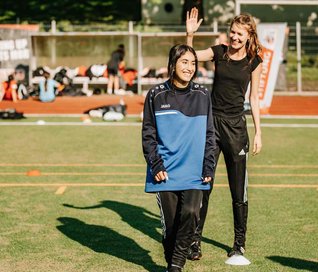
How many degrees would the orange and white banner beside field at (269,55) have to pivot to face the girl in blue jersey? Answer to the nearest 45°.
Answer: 0° — it already faces them

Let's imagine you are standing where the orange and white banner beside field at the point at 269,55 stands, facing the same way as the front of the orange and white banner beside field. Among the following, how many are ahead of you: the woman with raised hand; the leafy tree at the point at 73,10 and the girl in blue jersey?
2

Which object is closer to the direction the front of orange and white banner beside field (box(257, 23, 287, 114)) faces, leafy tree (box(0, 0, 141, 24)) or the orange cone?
the orange cone

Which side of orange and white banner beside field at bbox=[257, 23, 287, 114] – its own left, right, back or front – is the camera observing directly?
front

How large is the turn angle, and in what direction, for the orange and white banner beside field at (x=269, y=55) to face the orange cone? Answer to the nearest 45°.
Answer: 0° — it already faces it

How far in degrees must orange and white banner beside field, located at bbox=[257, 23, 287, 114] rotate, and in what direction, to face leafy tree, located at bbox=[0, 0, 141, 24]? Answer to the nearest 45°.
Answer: approximately 135° to its right

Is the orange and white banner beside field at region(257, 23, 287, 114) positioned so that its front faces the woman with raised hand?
yes
